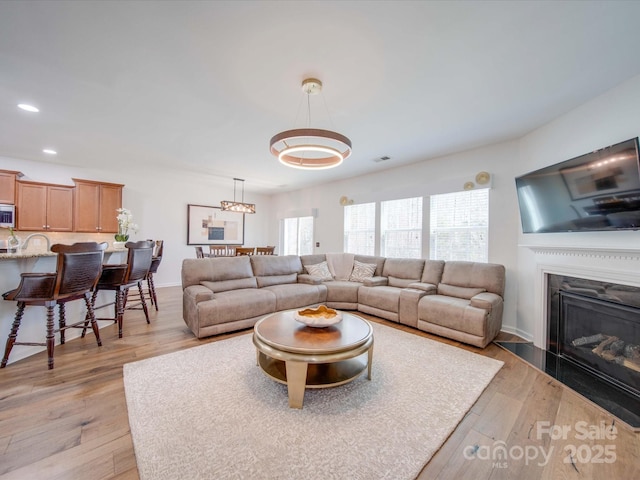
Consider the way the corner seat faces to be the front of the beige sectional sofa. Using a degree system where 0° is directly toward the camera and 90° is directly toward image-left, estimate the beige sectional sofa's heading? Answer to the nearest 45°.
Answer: approximately 0°

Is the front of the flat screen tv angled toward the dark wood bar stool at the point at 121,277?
yes

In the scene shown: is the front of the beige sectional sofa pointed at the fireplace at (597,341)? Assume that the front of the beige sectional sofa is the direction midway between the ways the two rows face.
no

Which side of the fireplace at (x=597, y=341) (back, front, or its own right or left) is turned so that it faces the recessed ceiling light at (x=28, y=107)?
front

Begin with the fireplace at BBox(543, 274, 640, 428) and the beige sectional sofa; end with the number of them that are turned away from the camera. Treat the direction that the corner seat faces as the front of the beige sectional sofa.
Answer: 0

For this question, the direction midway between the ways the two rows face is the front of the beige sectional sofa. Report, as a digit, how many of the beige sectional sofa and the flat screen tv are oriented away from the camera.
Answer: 0

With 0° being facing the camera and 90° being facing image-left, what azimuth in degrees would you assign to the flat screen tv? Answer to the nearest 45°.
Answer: approximately 45°

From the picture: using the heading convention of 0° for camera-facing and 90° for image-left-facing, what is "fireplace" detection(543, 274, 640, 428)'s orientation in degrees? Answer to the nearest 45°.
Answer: approximately 45°

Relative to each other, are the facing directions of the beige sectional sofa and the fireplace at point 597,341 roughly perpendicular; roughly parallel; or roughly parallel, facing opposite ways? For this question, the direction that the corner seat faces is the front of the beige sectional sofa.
roughly perpendicular

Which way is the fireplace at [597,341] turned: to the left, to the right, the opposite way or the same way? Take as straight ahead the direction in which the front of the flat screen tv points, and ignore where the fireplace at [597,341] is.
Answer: the same way

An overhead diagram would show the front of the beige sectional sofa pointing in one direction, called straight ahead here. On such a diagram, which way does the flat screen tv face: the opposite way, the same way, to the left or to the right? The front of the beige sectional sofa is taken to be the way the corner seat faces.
to the right

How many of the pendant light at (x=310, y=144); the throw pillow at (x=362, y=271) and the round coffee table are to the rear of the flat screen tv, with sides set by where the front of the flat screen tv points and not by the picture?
0

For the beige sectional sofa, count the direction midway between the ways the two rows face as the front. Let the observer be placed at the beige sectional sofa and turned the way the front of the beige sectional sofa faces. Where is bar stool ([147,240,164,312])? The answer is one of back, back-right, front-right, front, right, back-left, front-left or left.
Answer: right

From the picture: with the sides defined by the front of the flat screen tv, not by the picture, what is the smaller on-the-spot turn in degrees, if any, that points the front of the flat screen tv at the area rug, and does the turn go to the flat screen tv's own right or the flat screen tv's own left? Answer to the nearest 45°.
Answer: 0° — it already faces it

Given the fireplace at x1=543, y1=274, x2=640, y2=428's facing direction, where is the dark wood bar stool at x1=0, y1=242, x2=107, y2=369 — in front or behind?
in front

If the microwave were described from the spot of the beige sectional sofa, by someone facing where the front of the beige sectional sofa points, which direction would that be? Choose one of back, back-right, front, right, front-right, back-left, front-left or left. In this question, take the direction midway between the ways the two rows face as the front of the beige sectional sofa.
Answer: right

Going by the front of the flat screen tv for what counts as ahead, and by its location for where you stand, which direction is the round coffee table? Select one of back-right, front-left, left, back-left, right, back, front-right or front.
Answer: front
